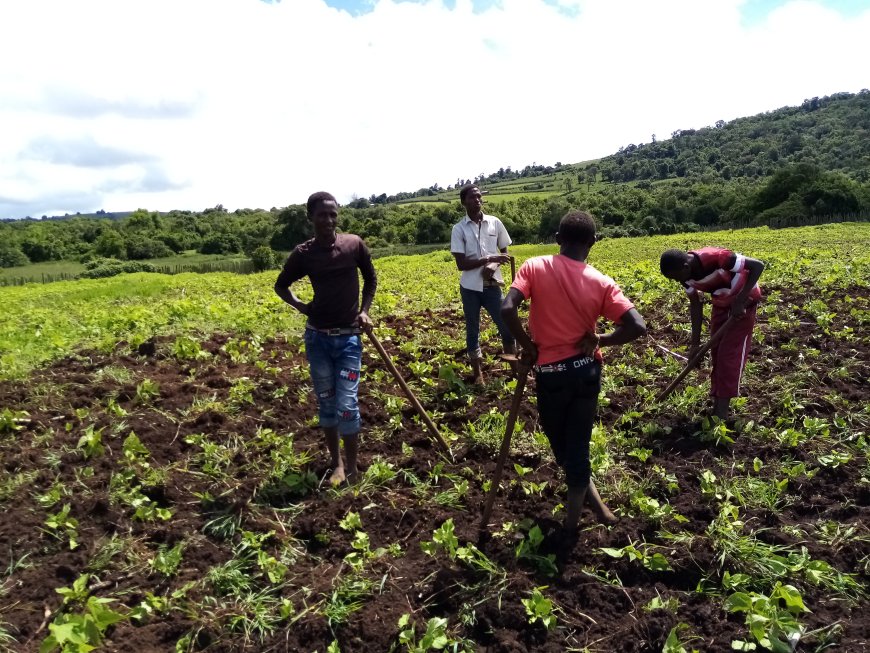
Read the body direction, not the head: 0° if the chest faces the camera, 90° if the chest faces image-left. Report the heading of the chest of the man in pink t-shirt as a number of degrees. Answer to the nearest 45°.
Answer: approximately 180°

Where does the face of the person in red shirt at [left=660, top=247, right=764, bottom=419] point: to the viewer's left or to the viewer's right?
to the viewer's left

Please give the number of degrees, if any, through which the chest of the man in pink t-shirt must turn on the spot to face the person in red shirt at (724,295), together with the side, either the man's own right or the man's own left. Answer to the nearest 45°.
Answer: approximately 45° to the man's own right

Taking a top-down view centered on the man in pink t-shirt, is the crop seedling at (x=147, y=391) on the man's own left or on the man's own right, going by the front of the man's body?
on the man's own left

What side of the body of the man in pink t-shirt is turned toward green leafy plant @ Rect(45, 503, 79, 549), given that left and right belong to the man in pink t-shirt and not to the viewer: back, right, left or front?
left

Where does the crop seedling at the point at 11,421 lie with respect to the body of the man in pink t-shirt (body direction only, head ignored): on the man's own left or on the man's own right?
on the man's own left

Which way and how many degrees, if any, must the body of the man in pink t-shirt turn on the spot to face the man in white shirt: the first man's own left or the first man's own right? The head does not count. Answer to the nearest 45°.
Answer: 0° — they already face them

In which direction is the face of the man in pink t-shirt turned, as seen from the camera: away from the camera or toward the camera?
away from the camera

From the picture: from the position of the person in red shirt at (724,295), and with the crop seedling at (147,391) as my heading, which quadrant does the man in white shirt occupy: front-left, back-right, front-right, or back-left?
front-right

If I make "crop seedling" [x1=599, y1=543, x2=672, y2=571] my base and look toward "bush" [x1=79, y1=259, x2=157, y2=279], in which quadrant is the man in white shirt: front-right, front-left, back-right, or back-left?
front-right

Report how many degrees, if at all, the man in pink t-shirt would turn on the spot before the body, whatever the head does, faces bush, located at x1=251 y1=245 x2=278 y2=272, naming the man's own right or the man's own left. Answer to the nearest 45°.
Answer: approximately 45° to the man's own left
